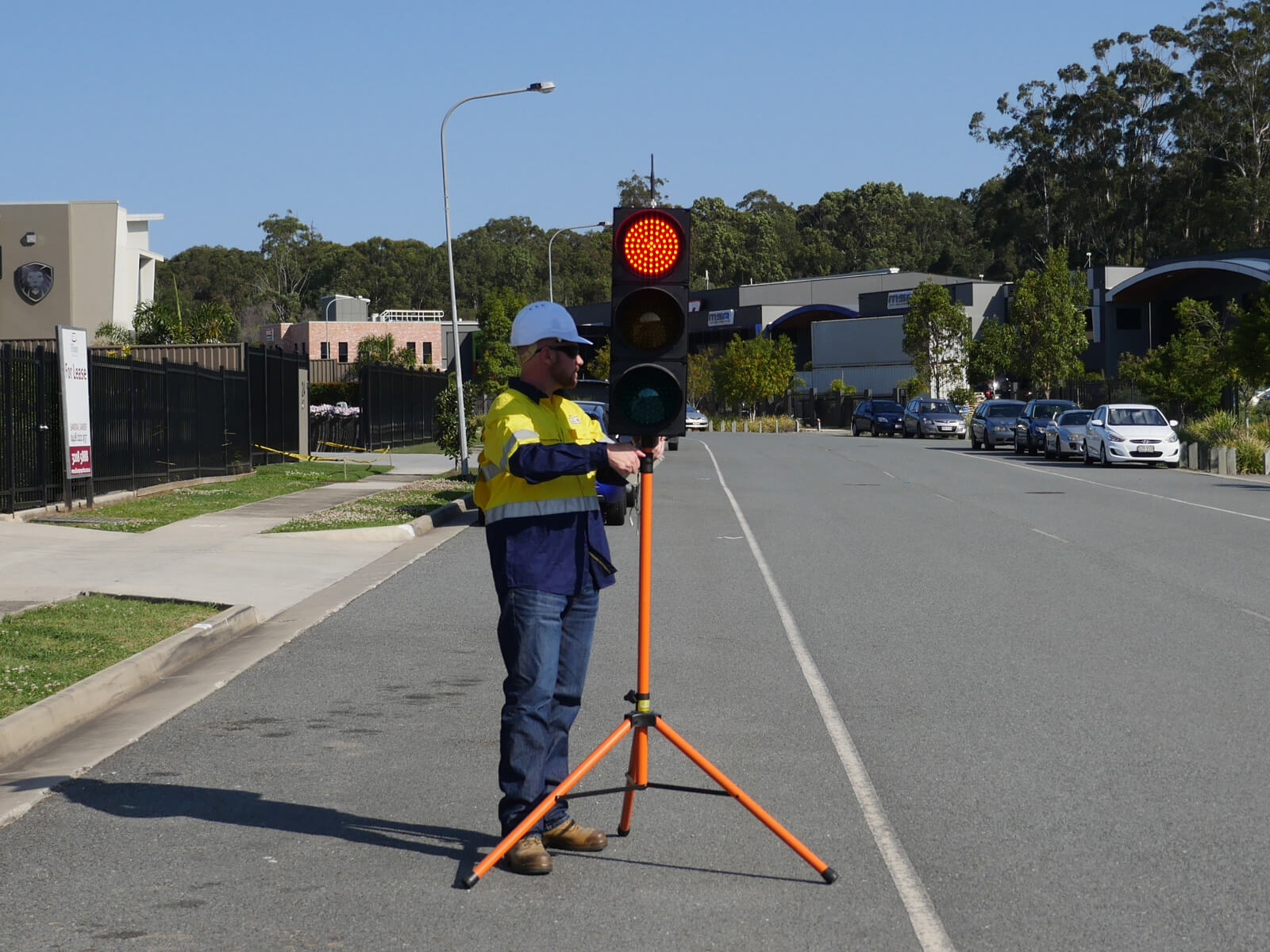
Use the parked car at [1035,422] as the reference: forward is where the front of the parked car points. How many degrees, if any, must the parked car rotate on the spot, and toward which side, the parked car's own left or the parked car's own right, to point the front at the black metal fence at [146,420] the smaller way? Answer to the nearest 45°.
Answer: approximately 90° to the parked car's own right

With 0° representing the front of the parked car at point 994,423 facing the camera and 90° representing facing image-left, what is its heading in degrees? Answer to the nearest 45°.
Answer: approximately 315°

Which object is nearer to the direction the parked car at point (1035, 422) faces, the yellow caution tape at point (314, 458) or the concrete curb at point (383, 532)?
the concrete curb

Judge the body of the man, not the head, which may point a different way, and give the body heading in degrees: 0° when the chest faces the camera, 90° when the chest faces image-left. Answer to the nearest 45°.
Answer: approximately 315°

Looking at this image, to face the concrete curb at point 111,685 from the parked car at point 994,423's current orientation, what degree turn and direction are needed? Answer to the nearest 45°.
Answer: approximately 45° to its right

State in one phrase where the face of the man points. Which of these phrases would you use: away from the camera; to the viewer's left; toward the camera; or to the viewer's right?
to the viewer's right
